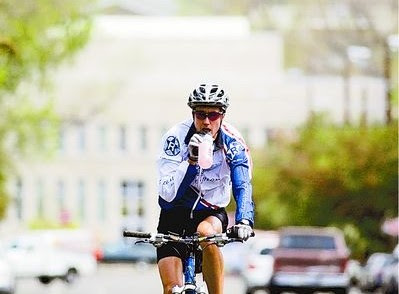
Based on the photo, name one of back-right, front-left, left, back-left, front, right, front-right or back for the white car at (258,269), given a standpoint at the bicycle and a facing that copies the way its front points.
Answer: back

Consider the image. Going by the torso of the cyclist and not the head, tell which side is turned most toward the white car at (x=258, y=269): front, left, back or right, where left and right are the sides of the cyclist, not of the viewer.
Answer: back

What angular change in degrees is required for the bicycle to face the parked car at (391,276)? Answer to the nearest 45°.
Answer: approximately 180°
